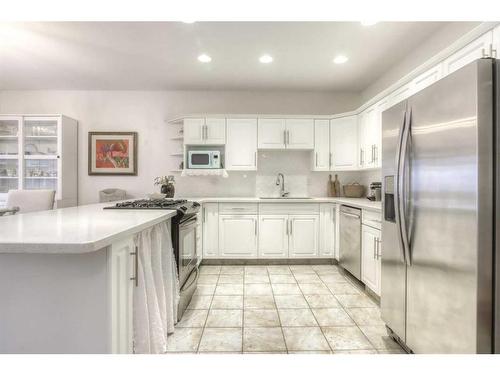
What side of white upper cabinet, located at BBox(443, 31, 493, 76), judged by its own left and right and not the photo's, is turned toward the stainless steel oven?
front

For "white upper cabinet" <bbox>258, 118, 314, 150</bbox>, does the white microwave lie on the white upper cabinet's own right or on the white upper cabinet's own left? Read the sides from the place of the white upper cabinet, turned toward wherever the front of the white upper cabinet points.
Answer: on the white upper cabinet's own right

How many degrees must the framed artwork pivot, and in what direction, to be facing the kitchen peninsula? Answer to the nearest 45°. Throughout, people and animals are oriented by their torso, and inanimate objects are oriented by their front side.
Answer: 0° — it already faces it

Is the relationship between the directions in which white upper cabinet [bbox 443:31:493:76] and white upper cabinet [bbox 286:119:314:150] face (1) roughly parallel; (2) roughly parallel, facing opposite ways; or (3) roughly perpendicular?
roughly perpendicular

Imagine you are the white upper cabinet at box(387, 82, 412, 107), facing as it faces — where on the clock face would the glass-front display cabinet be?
The glass-front display cabinet is roughly at 1 o'clock from the white upper cabinet.

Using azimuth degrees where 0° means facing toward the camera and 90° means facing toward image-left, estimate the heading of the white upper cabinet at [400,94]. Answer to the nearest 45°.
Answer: approximately 45°

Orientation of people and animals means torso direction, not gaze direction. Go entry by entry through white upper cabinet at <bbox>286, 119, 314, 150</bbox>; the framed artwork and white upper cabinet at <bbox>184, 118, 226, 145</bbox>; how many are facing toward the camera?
3

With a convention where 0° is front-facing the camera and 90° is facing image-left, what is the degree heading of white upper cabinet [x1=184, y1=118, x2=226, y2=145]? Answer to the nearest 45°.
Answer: approximately 0°

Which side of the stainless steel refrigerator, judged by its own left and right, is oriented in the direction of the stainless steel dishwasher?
right

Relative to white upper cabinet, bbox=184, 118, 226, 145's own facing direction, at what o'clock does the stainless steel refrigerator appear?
The stainless steel refrigerator is roughly at 11 o'clock from the white upper cabinet.

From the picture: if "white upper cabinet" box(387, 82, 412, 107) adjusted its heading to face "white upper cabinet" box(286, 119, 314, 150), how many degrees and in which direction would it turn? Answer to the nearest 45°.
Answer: approximately 90° to its right

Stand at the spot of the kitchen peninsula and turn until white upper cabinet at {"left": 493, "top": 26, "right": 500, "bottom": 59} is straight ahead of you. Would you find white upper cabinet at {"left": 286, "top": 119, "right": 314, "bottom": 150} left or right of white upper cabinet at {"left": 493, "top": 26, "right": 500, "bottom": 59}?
left
